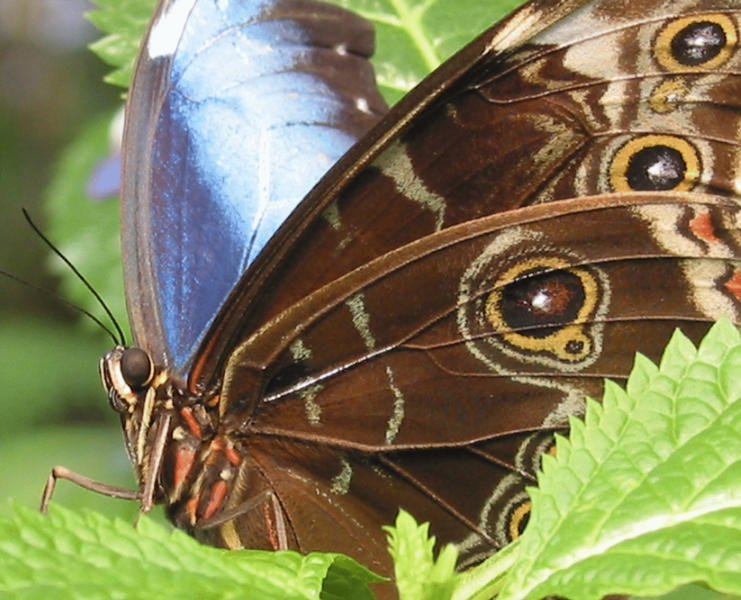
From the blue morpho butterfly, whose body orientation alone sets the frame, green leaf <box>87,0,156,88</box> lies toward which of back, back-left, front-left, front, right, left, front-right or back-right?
front-right

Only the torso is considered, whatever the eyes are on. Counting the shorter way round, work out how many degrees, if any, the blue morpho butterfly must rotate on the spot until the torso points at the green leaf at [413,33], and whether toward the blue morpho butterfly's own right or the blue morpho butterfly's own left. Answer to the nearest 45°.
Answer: approximately 90° to the blue morpho butterfly's own right

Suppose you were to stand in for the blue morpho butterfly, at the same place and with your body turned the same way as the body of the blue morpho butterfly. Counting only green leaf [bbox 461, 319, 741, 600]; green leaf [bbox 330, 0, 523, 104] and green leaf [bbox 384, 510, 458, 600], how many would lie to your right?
1

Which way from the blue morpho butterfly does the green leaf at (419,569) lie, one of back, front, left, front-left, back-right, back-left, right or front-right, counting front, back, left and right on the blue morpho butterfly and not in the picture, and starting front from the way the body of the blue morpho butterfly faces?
left

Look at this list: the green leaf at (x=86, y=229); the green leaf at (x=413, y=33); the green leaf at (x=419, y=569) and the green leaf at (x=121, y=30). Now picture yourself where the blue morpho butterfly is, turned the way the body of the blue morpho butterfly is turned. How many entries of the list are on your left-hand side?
1

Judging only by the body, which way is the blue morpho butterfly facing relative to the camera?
to the viewer's left
